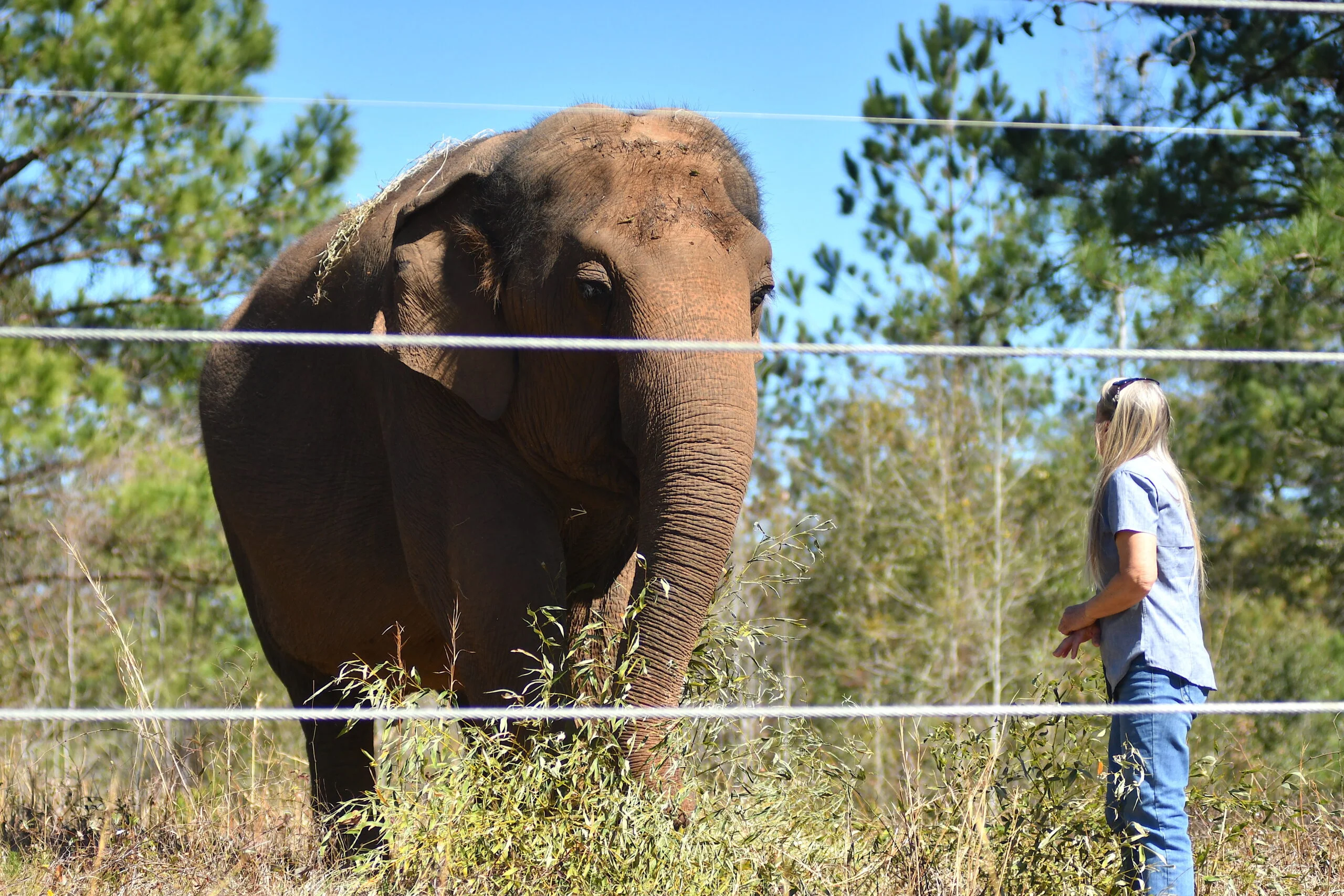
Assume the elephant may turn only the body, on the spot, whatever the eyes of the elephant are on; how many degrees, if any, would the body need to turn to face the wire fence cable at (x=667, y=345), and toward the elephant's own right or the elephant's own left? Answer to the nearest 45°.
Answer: approximately 45° to the elephant's own right

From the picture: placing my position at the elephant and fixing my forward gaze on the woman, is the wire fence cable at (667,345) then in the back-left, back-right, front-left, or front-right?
front-right

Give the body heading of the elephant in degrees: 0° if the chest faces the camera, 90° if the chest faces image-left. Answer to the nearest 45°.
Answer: approximately 315°

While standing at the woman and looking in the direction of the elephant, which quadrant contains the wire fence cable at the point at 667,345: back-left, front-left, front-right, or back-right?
front-left

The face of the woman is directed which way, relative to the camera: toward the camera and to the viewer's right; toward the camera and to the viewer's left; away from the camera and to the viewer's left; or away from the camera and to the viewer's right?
away from the camera and to the viewer's left

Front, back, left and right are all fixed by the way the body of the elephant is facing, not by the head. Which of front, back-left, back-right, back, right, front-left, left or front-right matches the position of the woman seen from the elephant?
front
